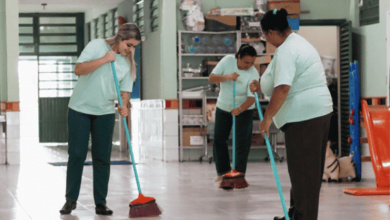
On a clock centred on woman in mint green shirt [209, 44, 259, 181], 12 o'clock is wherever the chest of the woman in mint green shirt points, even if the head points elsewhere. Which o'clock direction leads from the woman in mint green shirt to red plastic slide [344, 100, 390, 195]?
The red plastic slide is roughly at 9 o'clock from the woman in mint green shirt.

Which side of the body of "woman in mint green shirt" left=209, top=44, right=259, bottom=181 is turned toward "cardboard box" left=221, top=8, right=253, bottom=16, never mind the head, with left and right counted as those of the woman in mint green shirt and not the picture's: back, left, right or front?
back

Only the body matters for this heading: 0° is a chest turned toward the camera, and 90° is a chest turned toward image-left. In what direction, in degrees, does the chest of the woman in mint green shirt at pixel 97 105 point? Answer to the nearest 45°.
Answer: approximately 315°

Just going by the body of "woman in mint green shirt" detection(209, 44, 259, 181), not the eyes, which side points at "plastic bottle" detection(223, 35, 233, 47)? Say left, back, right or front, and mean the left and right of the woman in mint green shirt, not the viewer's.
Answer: back

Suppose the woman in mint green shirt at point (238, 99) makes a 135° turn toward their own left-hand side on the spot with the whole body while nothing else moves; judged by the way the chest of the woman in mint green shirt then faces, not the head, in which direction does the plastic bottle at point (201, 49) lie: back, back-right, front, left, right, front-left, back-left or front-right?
front-left

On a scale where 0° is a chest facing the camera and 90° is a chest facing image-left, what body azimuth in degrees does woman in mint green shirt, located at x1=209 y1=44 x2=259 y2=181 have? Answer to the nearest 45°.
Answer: approximately 0°

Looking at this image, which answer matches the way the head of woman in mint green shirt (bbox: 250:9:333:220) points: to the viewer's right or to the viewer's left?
to the viewer's left

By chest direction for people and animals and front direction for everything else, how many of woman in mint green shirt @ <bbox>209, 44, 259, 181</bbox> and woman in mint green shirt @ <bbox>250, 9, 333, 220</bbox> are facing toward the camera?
1
